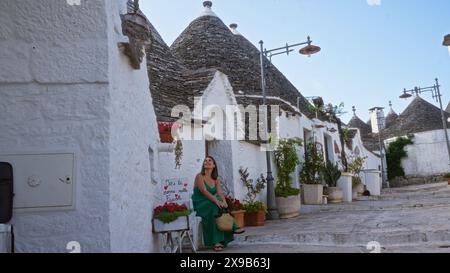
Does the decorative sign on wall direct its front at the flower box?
yes

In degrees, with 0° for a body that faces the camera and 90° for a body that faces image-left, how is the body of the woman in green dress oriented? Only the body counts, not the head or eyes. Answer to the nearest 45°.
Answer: approximately 315°

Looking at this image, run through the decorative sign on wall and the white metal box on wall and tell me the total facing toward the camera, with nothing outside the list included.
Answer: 2

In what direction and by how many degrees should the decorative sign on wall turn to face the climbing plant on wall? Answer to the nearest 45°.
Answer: approximately 135° to its left

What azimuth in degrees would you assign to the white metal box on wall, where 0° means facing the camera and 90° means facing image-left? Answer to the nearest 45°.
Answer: approximately 0°

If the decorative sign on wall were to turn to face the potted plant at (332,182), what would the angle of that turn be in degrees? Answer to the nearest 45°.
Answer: approximately 135° to its left

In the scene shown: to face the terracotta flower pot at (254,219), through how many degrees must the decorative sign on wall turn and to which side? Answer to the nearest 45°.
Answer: approximately 135° to its left

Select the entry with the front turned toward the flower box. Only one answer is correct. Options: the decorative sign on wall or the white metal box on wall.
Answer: the decorative sign on wall

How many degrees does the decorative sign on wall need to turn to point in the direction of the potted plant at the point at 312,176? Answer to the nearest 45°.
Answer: approximately 135° to its left

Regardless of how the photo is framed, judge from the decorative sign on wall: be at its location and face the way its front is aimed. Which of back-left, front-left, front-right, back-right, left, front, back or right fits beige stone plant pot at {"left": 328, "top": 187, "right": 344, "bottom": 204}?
back-left

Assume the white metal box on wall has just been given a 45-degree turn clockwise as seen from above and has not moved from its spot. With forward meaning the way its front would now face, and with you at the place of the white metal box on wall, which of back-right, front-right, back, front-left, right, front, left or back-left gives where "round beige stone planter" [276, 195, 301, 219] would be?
back
